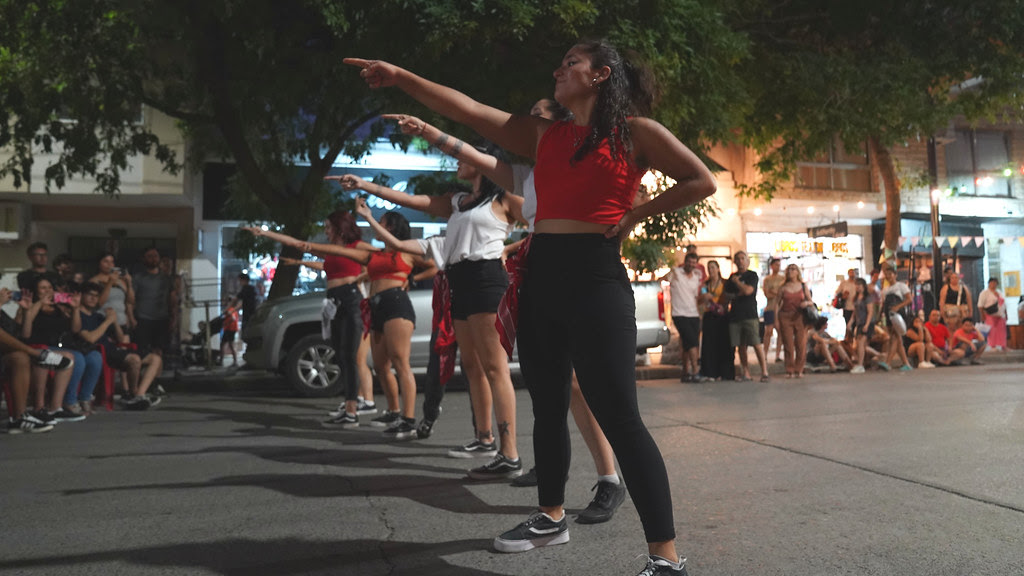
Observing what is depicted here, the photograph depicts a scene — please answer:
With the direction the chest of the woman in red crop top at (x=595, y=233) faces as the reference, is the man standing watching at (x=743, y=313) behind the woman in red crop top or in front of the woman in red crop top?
behind

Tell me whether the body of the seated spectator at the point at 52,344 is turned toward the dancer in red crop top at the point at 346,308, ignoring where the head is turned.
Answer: yes

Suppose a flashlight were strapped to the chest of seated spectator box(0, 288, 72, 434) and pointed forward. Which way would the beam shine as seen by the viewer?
to the viewer's right

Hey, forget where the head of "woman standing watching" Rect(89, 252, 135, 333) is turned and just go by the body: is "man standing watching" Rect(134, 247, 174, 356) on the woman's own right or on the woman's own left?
on the woman's own left

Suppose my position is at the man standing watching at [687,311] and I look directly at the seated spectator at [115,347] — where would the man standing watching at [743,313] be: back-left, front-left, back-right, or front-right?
back-left

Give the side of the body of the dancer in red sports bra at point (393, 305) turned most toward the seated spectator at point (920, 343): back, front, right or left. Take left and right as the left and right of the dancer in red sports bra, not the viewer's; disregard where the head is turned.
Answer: back

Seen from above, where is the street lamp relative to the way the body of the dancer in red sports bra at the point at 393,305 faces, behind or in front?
behind
